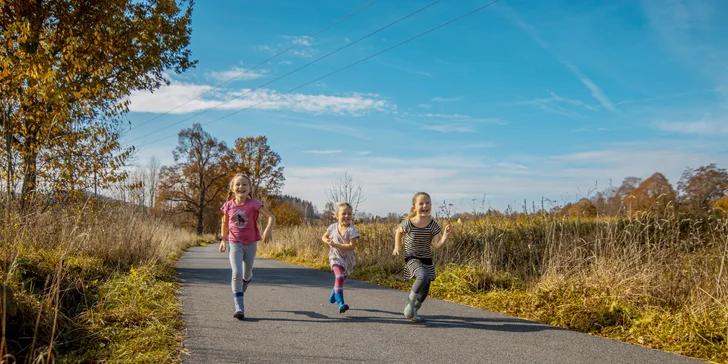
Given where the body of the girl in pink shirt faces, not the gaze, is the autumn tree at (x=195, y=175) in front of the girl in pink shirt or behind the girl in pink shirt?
behind

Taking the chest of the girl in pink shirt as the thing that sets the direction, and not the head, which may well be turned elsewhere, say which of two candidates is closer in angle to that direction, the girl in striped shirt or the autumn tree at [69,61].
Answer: the girl in striped shirt

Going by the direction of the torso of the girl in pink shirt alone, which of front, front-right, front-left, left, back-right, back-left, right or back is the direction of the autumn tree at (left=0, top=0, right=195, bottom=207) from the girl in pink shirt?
back-right

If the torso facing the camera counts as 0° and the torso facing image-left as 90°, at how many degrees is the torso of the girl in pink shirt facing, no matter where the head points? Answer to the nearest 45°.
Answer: approximately 0°

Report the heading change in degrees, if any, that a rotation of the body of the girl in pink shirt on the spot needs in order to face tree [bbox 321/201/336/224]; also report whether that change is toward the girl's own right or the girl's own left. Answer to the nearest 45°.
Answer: approximately 180°

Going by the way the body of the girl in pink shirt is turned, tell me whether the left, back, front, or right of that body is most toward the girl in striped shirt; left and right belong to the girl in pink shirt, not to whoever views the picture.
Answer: left

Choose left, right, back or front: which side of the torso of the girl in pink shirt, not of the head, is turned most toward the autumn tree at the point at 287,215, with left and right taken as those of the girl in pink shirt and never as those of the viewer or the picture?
back
